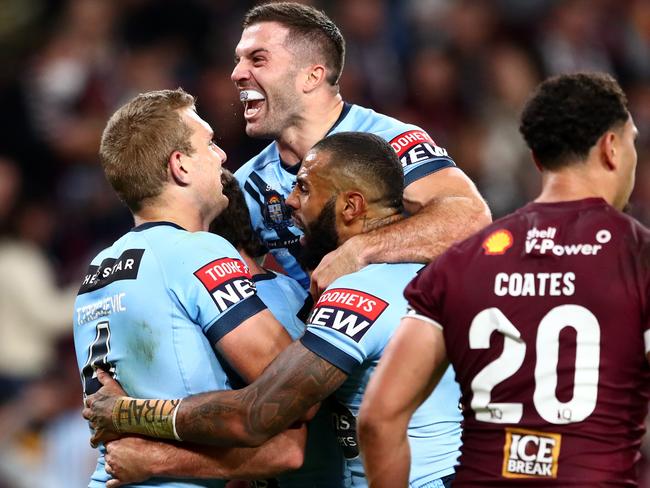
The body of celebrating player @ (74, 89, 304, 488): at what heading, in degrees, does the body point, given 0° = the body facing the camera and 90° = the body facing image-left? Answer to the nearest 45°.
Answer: approximately 225°

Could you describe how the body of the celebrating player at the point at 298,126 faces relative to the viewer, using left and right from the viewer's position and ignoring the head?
facing the viewer and to the left of the viewer

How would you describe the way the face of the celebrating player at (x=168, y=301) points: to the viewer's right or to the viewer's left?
to the viewer's right

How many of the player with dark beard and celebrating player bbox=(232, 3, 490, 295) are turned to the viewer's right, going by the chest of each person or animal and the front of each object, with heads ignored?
0

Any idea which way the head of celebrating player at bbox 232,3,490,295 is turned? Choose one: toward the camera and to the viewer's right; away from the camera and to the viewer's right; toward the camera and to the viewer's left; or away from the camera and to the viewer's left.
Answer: toward the camera and to the viewer's left

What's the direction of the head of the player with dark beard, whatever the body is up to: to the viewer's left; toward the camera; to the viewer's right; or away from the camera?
to the viewer's left

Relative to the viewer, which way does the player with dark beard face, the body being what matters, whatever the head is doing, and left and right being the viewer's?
facing to the left of the viewer
